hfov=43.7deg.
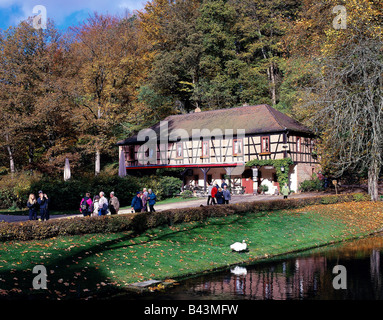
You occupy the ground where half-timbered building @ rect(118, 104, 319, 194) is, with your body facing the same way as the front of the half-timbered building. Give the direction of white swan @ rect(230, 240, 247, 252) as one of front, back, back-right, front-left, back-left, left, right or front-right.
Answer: front-left

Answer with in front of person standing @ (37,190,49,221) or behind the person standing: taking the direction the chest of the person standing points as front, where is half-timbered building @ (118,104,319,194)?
behind

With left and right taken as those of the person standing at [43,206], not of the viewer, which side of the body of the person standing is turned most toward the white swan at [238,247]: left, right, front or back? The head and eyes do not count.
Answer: front

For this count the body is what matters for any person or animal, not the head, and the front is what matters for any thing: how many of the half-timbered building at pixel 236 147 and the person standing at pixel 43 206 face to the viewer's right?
0

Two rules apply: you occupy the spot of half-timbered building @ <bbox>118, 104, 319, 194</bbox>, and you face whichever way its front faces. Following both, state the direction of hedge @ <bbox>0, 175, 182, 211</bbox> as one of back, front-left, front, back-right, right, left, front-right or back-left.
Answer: front

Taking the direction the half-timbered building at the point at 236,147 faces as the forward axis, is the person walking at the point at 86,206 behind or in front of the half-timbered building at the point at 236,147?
in front
